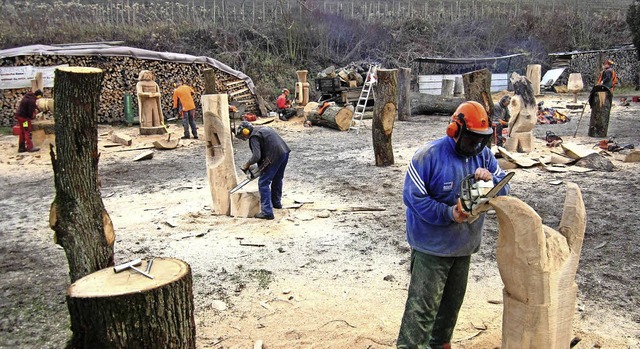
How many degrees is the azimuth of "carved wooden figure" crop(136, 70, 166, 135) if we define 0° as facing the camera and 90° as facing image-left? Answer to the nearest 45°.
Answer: approximately 0°

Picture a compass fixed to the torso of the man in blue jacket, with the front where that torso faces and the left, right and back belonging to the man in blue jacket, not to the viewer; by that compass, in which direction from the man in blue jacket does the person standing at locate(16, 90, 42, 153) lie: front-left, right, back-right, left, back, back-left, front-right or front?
back

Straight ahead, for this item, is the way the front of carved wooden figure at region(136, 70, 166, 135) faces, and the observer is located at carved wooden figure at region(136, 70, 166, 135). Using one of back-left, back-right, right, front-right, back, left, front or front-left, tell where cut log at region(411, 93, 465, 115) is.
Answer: left

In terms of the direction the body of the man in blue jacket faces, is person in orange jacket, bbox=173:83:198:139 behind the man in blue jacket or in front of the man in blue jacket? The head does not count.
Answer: behind

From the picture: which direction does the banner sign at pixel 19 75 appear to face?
toward the camera

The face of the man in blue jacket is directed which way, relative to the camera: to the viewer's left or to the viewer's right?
to the viewer's right

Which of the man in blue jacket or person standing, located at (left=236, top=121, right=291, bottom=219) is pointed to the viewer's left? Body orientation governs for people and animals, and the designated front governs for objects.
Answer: the person standing

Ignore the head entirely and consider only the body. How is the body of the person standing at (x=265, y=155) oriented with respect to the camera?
to the viewer's left

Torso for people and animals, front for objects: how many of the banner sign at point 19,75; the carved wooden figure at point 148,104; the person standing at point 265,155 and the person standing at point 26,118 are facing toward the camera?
2

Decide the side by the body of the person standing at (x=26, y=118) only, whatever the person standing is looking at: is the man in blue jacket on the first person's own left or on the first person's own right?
on the first person's own right

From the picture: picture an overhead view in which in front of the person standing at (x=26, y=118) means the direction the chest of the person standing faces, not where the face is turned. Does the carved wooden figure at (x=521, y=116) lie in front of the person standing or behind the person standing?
in front

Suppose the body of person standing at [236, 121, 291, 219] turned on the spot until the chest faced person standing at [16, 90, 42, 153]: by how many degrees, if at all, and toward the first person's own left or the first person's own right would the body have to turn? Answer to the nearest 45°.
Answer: approximately 45° to the first person's own right

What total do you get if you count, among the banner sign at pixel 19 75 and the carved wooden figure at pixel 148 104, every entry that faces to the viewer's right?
0

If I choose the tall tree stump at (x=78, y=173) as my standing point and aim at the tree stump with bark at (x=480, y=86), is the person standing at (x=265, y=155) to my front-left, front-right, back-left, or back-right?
front-left

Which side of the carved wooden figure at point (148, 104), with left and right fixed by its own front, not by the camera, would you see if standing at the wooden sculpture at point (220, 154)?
front

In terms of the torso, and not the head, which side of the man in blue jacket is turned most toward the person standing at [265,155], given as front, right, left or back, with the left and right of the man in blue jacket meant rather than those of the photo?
back

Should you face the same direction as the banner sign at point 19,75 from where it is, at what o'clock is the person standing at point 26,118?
The person standing is roughly at 12 o'clock from the banner sign.

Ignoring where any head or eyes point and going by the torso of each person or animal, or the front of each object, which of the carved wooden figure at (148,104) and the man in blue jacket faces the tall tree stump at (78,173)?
the carved wooden figure

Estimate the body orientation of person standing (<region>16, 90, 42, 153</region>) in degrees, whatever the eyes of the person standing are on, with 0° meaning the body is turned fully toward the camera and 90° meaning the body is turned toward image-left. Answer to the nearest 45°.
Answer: approximately 270°
